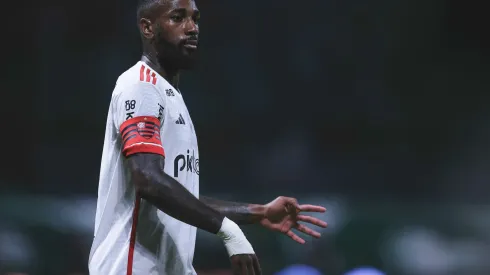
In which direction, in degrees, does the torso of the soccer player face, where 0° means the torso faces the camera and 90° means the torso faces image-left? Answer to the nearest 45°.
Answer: approximately 270°

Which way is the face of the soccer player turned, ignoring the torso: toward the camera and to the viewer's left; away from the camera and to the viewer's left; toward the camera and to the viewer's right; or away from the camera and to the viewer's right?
toward the camera and to the viewer's right
